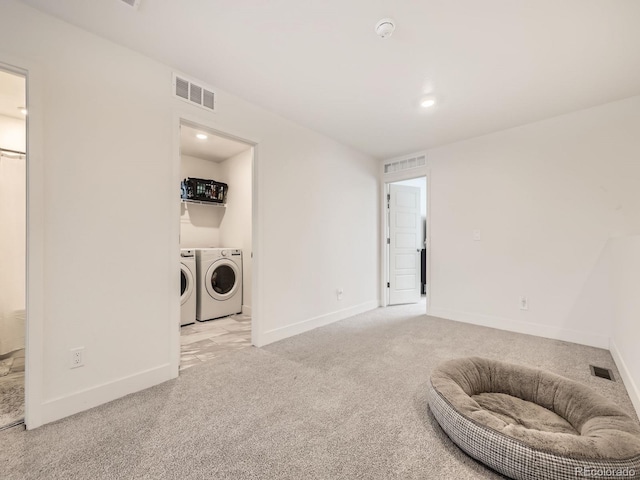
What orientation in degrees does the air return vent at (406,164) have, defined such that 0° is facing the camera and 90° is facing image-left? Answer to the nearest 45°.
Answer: approximately 45°

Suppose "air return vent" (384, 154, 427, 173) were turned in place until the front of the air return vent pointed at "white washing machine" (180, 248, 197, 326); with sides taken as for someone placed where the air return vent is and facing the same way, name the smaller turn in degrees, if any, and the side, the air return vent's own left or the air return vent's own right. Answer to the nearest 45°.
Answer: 0° — it already faces it

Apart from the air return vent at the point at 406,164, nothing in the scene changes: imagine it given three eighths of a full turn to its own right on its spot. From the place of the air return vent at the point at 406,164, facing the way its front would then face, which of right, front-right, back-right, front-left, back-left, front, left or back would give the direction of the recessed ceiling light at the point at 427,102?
back

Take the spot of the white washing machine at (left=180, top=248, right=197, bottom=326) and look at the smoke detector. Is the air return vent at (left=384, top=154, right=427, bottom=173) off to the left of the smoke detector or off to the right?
left

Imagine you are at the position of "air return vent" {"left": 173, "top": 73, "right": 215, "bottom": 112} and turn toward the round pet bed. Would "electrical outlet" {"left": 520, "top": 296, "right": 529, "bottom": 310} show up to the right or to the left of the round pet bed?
left

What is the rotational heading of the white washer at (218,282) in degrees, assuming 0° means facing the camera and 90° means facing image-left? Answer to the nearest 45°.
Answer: approximately 315°

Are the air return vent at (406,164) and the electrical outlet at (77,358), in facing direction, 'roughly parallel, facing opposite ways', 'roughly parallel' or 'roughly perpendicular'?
roughly perpendicular
